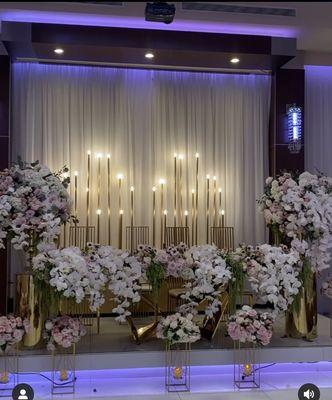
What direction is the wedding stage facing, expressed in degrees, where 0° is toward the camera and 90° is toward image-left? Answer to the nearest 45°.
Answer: approximately 0°

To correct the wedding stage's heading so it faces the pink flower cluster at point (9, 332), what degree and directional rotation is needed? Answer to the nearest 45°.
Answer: approximately 45° to its right
